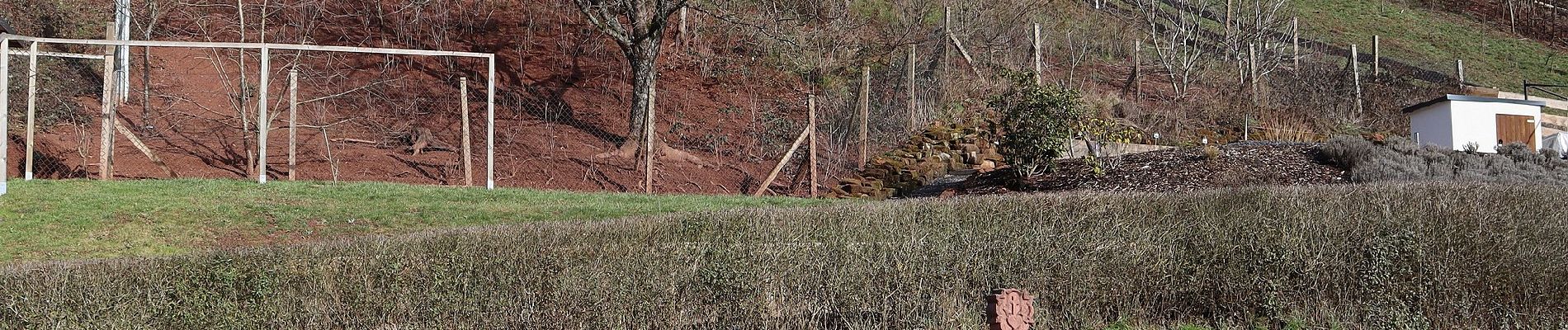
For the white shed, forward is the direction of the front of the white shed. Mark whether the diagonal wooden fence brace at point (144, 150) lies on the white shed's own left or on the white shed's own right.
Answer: on the white shed's own right

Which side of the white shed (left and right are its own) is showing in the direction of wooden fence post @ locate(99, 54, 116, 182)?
right

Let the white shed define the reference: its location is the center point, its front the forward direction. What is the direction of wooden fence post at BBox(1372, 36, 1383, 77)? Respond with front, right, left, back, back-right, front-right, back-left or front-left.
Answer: back-left

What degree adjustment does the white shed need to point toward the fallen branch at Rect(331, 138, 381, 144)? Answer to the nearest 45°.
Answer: approximately 90° to its right

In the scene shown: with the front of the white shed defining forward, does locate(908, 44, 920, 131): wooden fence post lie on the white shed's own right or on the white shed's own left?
on the white shed's own right

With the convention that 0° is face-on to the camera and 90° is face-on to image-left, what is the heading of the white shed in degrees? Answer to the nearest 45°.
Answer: approximately 315°

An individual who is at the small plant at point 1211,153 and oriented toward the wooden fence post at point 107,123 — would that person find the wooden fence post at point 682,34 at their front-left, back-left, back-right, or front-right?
front-right

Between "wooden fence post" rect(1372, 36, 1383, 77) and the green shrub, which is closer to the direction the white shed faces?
the green shrub

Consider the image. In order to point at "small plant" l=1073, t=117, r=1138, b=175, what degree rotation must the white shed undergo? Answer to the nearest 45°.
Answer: approximately 90° to its right

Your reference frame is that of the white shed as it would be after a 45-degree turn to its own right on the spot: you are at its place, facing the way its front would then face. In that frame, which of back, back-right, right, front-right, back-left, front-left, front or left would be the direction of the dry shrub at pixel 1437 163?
front

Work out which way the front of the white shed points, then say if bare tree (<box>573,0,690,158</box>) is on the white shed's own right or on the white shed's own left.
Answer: on the white shed's own right

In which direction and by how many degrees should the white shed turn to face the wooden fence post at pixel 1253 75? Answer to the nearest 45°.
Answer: approximately 180°

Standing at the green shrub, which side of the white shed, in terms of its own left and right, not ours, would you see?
right
